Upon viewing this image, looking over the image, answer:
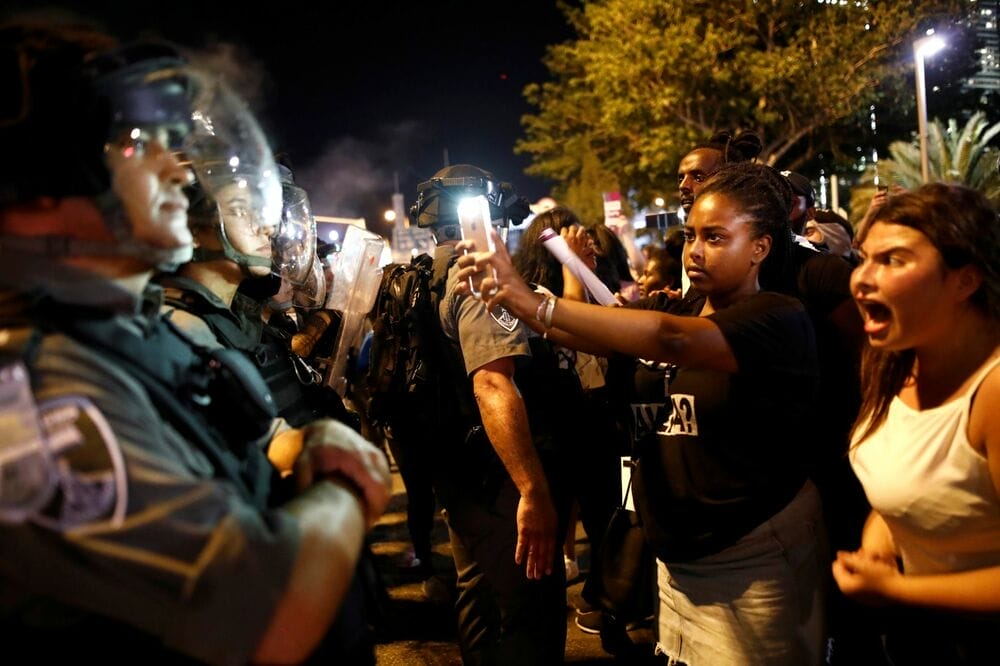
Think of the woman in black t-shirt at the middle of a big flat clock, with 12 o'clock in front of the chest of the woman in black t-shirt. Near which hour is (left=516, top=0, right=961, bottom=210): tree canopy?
The tree canopy is roughly at 5 o'clock from the woman in black t-shirt.

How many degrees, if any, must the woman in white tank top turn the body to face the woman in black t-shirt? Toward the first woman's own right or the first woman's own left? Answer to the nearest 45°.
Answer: approximately 45° to the first woman's own right

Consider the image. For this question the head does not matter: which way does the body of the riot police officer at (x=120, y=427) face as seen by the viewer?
to the viewer's right

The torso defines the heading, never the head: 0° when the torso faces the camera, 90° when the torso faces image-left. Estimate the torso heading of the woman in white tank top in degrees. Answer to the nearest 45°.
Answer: approximately 45°

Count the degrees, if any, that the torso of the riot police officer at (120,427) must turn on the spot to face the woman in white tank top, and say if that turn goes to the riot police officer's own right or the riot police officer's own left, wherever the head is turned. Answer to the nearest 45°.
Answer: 0° — they already face them

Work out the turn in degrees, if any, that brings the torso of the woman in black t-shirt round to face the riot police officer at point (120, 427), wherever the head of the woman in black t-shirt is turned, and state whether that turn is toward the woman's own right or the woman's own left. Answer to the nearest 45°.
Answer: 0° — they already face them

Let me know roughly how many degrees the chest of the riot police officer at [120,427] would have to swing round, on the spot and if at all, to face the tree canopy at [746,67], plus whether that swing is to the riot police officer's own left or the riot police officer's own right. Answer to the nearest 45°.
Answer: approximately 45° to the riot police officer's own left

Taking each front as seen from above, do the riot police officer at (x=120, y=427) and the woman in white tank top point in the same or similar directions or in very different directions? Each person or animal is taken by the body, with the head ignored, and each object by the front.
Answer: very different directions

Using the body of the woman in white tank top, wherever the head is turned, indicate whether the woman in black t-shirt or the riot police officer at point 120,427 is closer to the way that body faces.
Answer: the riot police officer

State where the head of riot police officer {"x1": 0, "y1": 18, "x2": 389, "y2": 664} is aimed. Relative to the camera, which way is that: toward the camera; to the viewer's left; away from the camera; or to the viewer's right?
to the viewer's right

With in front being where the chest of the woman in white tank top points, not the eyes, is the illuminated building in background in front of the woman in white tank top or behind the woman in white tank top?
behind

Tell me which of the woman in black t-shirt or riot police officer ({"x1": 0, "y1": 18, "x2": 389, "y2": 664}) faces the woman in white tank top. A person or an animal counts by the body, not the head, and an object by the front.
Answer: the riot police officer

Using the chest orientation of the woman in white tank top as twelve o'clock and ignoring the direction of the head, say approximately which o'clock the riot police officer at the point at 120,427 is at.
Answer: The riot police officer is roughly at 12 o'clock from the woman in white tank top.
